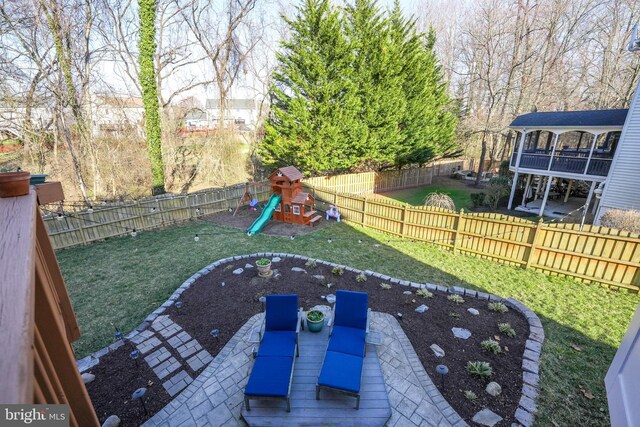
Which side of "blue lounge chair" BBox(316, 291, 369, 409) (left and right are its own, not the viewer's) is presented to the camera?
front

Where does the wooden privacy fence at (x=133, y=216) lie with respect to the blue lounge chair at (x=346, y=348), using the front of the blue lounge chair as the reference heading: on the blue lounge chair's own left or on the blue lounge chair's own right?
on the blue lounge chair's own right

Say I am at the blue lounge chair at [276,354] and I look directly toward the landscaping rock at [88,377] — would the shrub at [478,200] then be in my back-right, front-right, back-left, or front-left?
back-right

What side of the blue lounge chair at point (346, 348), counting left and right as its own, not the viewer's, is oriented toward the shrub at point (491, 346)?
left

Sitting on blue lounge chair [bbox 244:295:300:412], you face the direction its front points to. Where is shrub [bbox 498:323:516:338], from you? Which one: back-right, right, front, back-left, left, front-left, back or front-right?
left

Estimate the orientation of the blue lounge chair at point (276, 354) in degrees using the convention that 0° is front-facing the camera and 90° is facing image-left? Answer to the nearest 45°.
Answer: approximately 0°

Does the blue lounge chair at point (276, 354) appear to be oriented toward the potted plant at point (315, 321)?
no

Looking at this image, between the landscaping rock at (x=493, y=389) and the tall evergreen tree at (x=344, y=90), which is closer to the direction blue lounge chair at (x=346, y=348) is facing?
the landscaping rock

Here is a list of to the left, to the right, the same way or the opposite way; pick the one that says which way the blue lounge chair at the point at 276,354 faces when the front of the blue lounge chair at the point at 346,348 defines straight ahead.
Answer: the same way

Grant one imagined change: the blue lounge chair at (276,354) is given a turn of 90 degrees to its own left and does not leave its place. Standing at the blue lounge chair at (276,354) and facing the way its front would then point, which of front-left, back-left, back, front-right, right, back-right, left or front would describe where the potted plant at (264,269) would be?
left

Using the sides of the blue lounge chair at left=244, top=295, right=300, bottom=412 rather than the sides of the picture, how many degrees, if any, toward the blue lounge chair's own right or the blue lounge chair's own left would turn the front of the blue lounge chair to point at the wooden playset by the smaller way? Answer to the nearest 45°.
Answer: approximately 180°

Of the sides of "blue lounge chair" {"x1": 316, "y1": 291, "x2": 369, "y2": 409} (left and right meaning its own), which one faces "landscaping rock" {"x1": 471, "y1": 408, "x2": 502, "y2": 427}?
left

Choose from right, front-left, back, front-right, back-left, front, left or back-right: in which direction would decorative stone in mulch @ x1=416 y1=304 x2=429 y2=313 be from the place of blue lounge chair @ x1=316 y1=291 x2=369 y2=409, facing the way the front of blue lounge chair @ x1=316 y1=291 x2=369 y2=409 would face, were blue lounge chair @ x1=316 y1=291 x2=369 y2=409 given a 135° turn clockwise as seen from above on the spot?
right

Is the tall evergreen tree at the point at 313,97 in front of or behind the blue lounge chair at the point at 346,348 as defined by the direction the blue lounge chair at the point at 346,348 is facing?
behind

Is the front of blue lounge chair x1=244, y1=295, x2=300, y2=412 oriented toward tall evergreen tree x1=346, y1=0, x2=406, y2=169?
no

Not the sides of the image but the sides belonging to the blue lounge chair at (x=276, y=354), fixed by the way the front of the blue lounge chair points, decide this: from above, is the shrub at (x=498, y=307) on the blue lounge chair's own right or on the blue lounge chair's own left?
on the blue lounge chair's own left

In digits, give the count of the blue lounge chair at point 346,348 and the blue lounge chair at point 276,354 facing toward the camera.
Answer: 2
